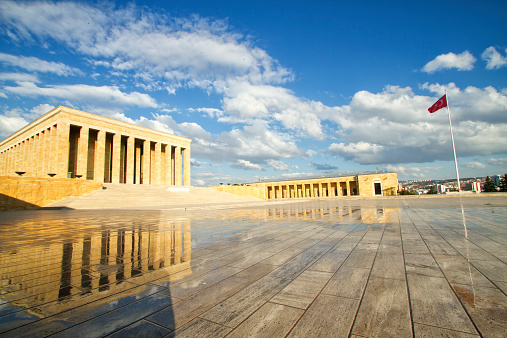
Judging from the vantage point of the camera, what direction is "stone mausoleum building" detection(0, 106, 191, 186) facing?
facing the viewer and to the right of the viewer

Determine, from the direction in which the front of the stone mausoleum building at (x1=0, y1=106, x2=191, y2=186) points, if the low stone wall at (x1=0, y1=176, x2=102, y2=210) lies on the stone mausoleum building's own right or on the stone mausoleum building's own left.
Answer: on the stone mausoleum building's own right
